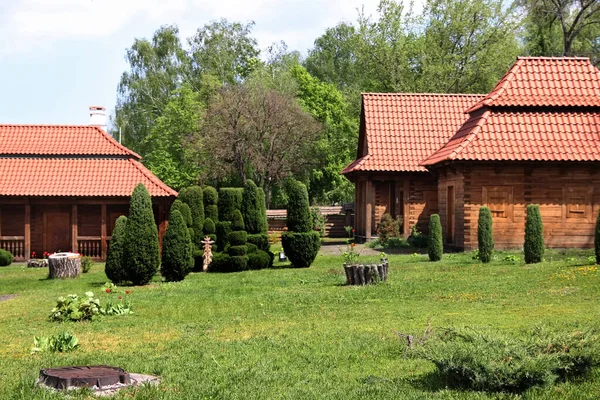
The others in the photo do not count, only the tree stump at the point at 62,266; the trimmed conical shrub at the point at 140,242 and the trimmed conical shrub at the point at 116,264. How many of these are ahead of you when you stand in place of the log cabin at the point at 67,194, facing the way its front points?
3

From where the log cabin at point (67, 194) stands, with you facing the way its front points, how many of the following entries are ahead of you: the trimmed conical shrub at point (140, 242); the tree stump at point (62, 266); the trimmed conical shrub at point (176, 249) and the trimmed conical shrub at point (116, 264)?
4

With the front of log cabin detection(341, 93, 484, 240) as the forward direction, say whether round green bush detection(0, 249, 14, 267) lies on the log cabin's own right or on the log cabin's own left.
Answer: on the log cabin's own right

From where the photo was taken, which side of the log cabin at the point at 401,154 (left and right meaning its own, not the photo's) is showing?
front

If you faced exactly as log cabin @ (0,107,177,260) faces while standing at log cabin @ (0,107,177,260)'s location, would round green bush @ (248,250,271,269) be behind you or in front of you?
in front

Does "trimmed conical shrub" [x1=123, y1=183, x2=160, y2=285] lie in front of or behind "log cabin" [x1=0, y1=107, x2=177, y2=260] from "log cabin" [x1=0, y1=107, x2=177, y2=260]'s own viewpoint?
in front

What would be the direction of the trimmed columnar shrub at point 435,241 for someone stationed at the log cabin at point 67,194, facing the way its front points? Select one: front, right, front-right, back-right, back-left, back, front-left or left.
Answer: front-left

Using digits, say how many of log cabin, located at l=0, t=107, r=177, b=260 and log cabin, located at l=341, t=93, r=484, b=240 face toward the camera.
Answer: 2

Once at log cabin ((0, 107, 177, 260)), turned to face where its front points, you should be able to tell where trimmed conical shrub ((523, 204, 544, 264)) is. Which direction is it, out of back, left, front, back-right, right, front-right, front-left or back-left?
front-left

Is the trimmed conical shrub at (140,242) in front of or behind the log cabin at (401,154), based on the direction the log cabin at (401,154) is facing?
in front

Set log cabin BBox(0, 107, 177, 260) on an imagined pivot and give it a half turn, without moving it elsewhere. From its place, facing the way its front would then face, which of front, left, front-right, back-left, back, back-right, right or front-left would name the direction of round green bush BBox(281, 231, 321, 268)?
back-right

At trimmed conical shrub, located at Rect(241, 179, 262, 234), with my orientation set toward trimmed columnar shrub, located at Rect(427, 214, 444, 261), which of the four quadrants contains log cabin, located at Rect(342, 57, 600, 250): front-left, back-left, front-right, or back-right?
front-left

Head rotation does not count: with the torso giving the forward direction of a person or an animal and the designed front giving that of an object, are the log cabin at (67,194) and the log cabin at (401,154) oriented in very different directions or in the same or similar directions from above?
same or similar directions

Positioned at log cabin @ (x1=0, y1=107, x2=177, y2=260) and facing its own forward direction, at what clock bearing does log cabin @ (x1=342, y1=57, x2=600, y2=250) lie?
log cabin @ (x1=342, y1=57, x2=600, y2=250) is roughly at 10 o'clock from log cabin @ (x1=0, y1=107, x2=177, y2=260).

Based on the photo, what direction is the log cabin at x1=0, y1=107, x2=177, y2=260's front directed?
toward the camera
